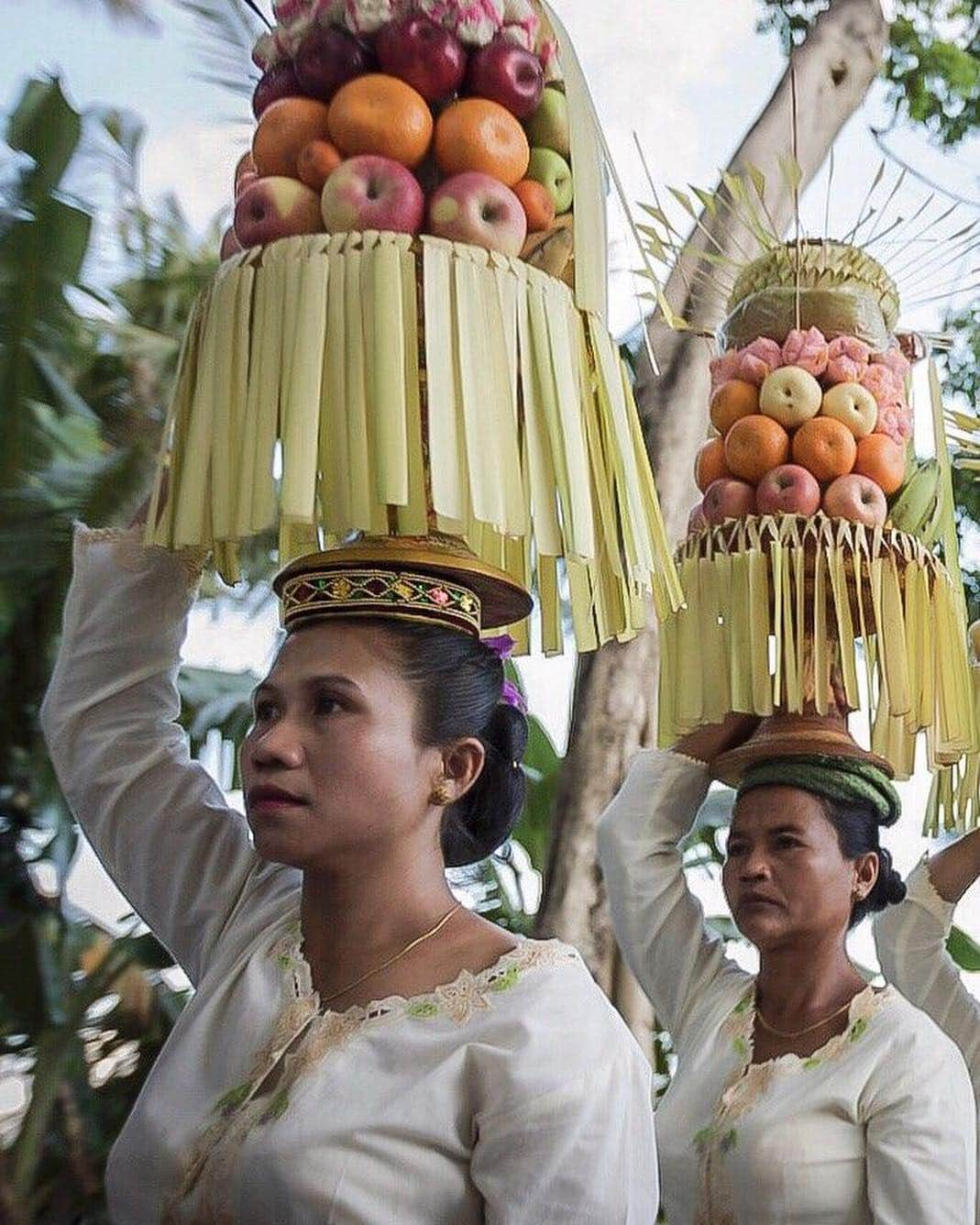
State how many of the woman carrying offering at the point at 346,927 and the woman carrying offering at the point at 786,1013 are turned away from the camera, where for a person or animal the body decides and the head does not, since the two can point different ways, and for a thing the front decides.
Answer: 0

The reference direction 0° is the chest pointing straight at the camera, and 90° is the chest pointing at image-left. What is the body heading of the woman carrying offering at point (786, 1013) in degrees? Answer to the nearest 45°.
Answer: approximately 45°

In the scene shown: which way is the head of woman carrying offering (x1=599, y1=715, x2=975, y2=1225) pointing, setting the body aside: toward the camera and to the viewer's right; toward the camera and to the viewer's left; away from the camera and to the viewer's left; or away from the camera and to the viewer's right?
toward the camera and to the viewer's left

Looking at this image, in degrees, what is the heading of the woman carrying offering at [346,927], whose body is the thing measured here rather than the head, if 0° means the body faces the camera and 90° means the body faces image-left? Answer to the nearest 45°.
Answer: approximately 45°
